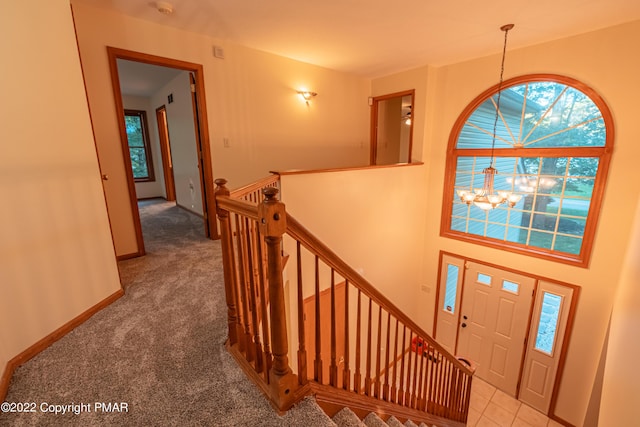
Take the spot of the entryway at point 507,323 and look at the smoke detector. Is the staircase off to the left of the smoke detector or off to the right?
left

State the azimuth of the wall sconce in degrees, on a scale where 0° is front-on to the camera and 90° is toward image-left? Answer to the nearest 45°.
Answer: approximately 0°

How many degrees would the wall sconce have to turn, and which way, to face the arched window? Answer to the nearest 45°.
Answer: approximately 90° to its left

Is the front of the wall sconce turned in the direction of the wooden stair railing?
yes

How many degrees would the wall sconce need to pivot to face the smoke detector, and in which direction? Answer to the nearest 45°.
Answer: approximately 45° to its right

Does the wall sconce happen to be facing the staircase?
yes
